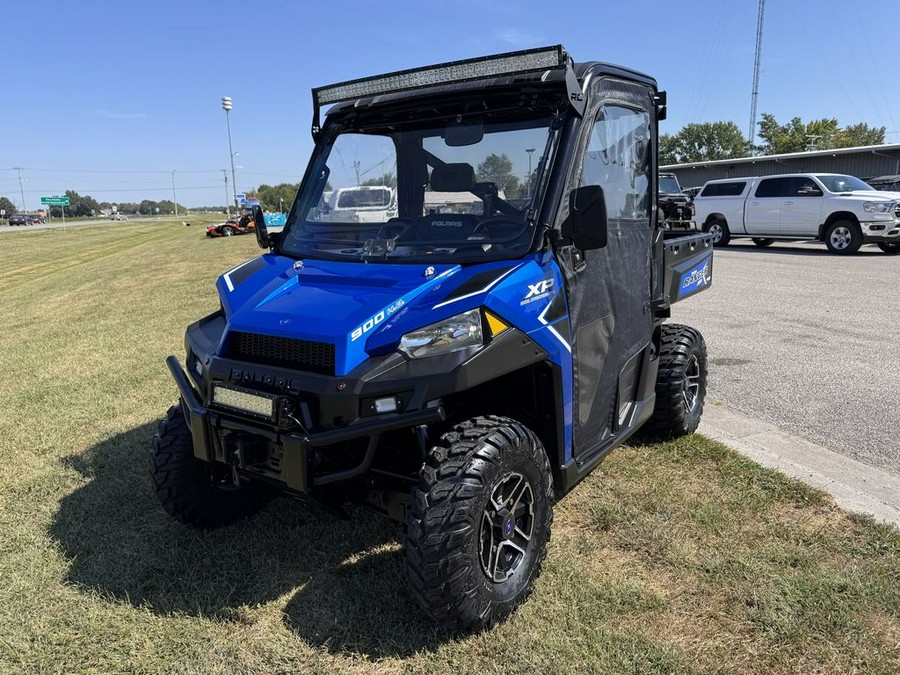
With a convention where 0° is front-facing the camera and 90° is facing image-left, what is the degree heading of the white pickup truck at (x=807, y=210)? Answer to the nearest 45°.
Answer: approximately 315°

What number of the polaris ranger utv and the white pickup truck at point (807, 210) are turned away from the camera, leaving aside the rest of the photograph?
0

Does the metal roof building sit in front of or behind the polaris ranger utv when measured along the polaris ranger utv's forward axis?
behind

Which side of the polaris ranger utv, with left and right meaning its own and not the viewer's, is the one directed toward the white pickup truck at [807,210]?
back

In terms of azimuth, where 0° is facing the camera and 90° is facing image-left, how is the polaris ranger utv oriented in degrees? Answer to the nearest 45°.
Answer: approximately 45°
